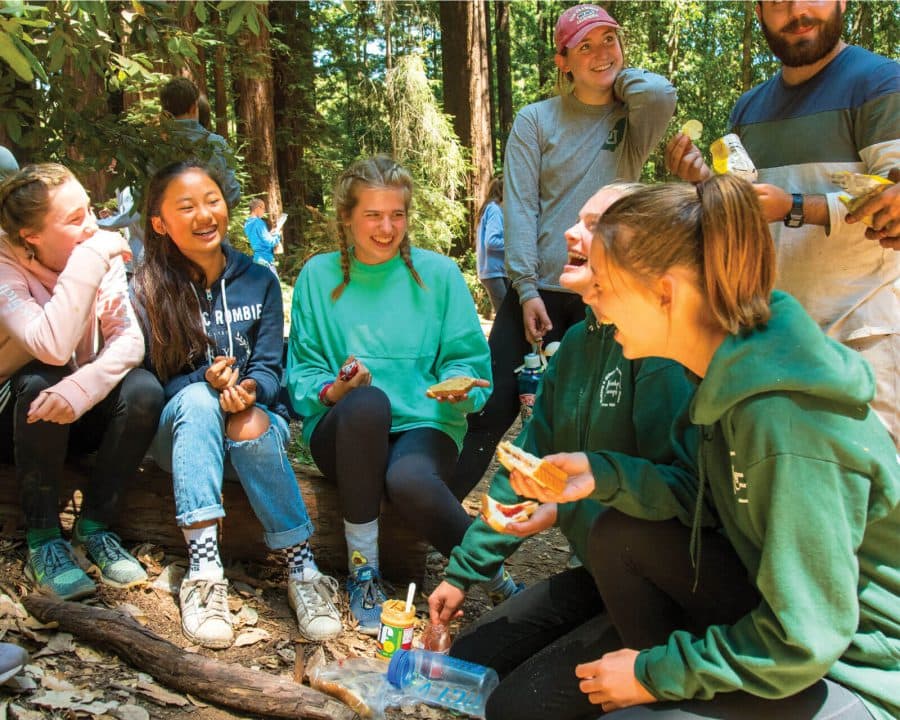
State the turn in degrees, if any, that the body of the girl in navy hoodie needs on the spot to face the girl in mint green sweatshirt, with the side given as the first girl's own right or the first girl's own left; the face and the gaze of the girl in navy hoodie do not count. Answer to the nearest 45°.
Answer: approximately 45° to the first girl's own left

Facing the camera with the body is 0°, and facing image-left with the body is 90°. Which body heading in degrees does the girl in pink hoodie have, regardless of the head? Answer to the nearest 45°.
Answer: approximately 315°

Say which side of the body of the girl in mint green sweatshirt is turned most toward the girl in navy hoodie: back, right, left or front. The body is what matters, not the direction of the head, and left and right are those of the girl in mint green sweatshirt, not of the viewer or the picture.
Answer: right

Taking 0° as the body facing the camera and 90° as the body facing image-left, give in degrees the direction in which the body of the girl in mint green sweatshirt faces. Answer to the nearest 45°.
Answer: approximately 0°

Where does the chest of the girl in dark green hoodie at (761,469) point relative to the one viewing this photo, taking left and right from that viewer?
facing to the left of the viewer

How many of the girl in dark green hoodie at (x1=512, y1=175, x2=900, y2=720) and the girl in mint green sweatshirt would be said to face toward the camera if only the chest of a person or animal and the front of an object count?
1

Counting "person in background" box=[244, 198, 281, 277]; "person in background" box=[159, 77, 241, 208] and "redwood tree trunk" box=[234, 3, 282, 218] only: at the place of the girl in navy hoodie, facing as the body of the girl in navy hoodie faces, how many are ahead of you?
0

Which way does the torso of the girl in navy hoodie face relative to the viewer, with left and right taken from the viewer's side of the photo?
facing the viewer and to the right of the viewer

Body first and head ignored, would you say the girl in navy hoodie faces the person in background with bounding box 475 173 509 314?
no

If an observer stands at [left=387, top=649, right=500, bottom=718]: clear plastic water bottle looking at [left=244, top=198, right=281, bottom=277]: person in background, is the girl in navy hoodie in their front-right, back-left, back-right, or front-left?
front-left

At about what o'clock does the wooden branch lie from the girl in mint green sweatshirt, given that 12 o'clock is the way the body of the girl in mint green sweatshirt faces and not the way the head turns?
The wooden branch is roughly at 1 o'clock from the girl in mint green sweatshirt.

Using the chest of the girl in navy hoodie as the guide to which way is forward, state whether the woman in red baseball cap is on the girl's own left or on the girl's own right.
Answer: on the girl's own left

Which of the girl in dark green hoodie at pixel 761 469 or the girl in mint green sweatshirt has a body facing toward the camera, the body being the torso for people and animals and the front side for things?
the girl in mint green sweatshirt

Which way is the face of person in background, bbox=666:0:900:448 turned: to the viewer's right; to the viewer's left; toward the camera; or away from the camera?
toward the camera
